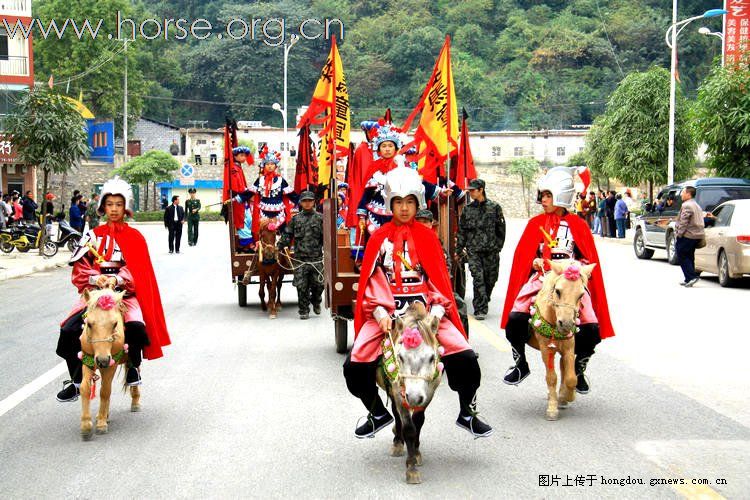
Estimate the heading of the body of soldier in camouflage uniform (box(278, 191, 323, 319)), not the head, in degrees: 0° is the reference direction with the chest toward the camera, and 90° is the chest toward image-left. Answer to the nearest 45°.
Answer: approximately 0°

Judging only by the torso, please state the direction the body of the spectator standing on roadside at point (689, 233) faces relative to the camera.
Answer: to the viewer's left

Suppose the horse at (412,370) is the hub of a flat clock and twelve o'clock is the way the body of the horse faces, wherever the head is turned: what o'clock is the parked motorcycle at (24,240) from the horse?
The parked motorcycle is roughly at 5 o'clock from the horse.

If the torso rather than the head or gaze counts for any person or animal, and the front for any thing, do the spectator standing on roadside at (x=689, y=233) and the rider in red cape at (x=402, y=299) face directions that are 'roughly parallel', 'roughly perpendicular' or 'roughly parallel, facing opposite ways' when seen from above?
roughly perpendicular

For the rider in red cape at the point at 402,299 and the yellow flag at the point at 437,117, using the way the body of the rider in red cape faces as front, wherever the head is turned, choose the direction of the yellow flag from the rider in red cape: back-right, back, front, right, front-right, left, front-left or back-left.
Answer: back

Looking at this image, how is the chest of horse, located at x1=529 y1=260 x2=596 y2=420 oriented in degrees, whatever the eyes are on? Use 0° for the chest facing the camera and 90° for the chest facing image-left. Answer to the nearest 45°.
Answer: approximately 0°

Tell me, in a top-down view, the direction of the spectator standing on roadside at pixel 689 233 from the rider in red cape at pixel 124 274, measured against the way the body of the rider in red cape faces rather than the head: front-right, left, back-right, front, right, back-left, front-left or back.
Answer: back-left

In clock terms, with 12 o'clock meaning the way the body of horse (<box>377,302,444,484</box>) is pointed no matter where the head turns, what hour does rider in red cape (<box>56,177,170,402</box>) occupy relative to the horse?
The rider in red cape is roughly at 4 o'clock from the horse.
